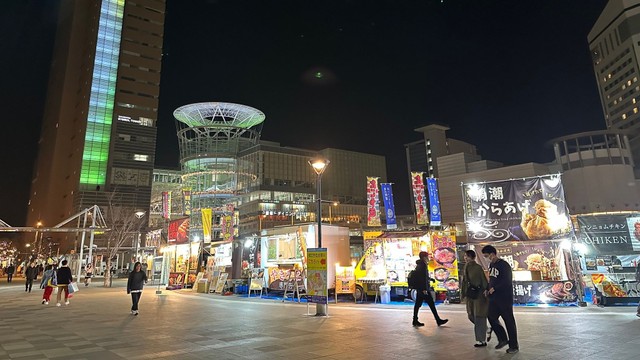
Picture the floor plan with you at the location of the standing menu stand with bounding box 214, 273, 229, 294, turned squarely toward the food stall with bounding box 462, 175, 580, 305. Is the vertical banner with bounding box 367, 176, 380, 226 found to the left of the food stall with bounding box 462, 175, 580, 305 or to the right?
left

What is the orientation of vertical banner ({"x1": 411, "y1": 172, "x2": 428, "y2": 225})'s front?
toward the camera

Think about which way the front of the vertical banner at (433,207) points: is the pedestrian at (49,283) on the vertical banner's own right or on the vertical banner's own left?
on the vertical banner's own right

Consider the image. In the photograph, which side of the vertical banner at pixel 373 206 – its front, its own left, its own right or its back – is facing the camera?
front

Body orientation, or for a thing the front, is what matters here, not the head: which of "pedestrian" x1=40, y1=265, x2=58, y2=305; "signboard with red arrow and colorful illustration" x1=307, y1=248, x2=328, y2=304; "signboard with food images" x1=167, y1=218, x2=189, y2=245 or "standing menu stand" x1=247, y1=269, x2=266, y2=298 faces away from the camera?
the pedestrian

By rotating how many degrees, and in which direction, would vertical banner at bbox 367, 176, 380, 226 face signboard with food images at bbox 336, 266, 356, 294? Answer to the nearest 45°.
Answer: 0° — it already faces it

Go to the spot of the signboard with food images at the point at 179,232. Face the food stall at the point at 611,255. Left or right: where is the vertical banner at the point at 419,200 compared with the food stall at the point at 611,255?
left

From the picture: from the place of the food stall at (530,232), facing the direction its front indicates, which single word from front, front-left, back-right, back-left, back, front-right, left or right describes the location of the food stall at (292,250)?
right

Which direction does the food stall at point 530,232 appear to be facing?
toward the camera

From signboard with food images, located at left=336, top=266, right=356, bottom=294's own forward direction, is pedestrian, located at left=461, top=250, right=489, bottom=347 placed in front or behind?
in front

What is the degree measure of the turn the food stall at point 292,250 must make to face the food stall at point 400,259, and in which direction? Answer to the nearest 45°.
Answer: approximately 45° to its left

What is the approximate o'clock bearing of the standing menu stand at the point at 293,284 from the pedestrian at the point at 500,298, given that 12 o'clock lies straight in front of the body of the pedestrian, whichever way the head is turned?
The standing menu stand is roughly at 3 o'clock from the pedestrian.

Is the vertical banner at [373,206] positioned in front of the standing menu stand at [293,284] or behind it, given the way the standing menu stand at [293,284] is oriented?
behind

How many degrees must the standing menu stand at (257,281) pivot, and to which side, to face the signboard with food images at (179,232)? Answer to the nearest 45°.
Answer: approximately 135° to its right

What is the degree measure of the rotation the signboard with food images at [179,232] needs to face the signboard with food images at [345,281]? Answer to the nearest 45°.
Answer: approximately 45° to its left

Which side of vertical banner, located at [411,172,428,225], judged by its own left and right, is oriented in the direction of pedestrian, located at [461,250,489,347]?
front
